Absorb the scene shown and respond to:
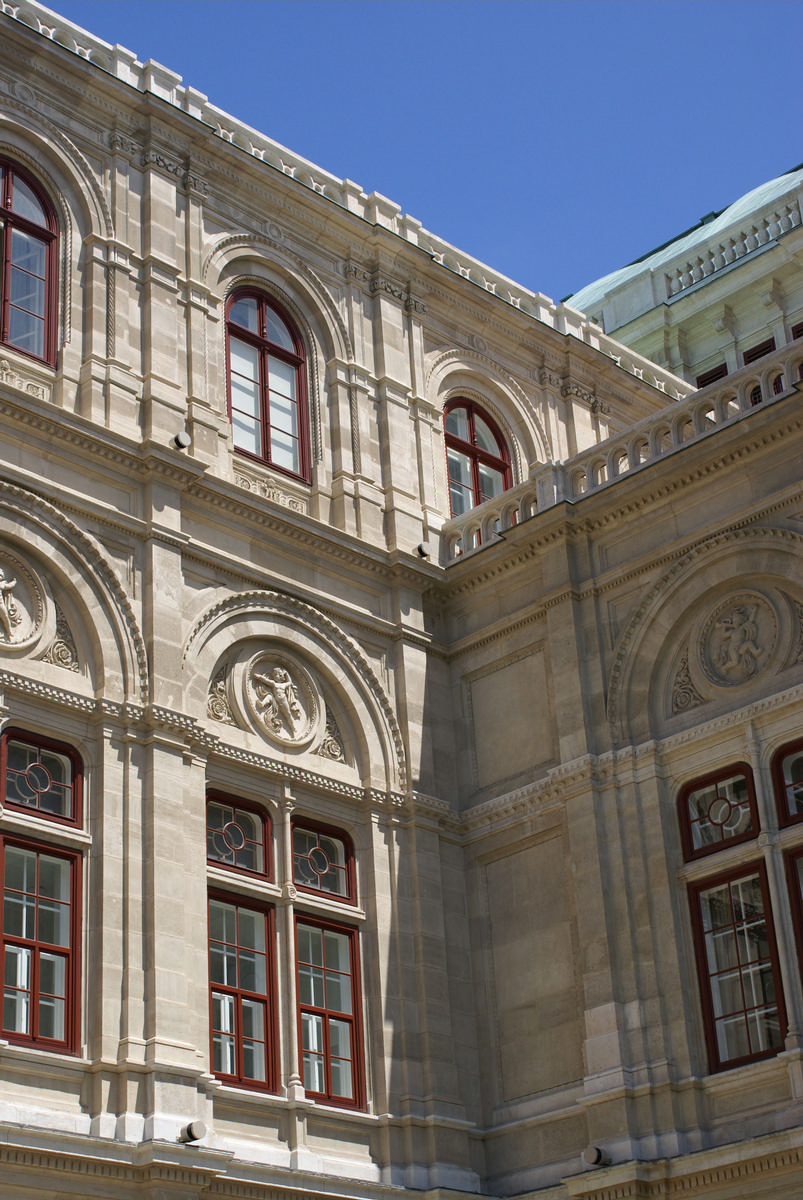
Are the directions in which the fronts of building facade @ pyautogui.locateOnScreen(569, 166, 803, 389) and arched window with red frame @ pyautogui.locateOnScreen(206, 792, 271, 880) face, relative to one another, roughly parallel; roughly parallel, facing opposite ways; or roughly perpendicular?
roughly perpendicular

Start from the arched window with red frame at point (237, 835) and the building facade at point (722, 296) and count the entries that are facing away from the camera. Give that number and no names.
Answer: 0
